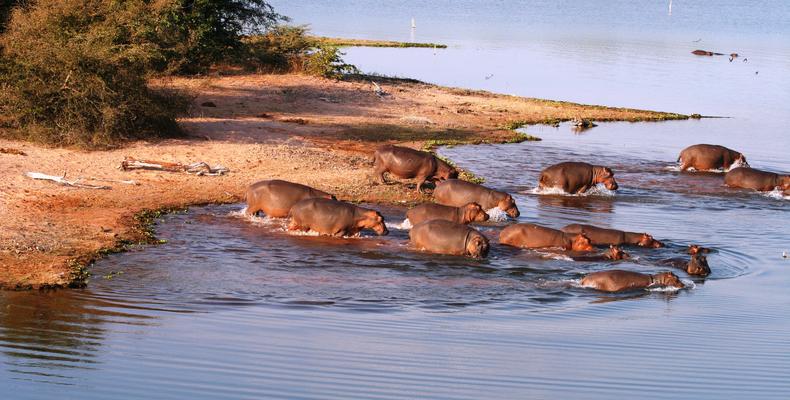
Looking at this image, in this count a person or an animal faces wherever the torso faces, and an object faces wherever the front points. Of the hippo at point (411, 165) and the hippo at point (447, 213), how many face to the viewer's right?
2

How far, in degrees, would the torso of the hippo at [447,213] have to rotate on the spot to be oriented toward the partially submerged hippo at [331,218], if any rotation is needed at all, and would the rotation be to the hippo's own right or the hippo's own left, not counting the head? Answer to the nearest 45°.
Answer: approximately 135° to the hippo's own right

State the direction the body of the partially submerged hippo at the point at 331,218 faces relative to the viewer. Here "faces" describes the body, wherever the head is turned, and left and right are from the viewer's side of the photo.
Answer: facing to the right of the viewer

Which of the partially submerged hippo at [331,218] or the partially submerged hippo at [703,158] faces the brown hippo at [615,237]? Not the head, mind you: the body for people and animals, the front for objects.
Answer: the partially submerged hippo at [331,218]

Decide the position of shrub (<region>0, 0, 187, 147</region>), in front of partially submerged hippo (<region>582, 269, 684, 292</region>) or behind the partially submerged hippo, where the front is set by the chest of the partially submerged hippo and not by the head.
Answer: behind

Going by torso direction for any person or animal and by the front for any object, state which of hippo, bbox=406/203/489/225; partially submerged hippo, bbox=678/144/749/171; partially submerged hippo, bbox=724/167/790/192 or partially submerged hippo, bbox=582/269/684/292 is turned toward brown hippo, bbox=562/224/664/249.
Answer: the hippo

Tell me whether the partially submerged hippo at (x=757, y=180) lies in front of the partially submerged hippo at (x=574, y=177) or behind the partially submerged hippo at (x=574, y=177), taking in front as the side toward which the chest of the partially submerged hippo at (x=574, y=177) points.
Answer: in front

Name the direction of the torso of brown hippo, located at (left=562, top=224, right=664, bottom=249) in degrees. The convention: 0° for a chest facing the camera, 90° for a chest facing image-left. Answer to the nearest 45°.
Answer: approximately 270°

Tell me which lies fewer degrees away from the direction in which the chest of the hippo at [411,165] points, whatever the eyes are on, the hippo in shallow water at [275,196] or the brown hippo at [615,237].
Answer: the brown hippo

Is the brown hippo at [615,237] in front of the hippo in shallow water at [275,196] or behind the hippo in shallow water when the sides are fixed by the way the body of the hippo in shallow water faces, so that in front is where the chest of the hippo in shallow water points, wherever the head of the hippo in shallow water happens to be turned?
in front

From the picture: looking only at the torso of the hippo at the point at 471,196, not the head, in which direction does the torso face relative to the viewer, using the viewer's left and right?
facing to the right of the viewer

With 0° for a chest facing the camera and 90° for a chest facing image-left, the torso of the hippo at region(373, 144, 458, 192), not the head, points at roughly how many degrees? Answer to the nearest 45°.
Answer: approximately 270°

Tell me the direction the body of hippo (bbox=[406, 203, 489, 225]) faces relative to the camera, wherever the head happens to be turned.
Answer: to the viewer's right

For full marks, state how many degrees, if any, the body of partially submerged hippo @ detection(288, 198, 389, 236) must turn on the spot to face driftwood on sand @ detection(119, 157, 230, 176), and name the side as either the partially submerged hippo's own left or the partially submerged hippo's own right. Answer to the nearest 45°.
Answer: approximately 135° to the partially submerged hippo's own left

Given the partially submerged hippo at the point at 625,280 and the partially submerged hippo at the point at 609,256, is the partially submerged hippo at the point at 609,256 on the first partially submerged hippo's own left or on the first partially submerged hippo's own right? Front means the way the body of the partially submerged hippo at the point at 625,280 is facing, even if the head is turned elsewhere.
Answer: on the first partially submerged hippo's own left

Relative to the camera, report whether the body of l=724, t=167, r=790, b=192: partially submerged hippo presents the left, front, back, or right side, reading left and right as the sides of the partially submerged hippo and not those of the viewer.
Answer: right

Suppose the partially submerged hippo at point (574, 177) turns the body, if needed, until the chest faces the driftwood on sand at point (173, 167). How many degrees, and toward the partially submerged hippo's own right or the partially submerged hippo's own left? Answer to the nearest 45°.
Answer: approximately 180°
